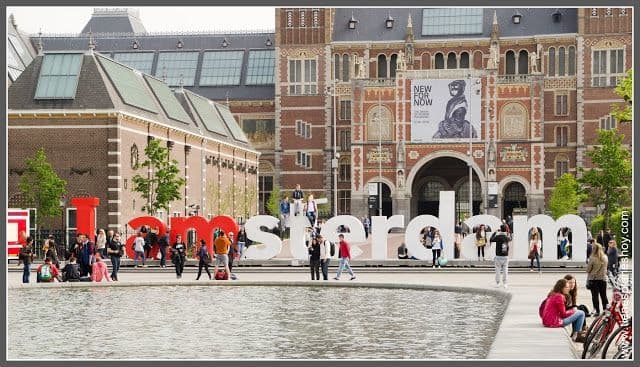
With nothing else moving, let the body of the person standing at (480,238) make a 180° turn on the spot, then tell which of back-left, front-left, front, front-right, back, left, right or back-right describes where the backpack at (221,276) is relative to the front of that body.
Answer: back-left

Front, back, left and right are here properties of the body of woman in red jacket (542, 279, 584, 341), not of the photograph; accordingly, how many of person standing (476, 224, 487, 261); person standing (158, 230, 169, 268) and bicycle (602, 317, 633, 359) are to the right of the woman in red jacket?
1

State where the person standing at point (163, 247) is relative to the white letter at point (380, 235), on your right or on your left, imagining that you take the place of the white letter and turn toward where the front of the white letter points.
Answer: on your right

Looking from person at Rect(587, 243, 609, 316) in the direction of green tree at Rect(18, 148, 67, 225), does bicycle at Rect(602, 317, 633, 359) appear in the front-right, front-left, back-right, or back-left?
back-left

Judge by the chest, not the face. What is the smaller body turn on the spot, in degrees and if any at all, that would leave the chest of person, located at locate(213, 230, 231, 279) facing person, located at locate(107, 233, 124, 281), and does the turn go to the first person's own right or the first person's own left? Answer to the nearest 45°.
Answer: approximately 90° to the first person's own left

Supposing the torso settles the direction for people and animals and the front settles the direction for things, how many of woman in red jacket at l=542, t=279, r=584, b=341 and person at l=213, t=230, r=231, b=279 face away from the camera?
1

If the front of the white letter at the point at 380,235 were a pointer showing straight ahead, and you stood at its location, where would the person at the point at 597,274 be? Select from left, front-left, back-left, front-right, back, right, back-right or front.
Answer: front

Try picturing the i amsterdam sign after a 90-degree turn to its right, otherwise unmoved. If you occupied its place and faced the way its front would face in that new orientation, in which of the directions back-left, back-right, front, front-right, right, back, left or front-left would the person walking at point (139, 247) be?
front

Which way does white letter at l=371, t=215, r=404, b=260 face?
toward the camera

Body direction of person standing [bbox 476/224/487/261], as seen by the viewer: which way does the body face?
toward the camera

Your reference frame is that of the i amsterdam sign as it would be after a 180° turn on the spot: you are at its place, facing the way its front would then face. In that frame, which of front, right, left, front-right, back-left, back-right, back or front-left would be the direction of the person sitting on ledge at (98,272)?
back-left
